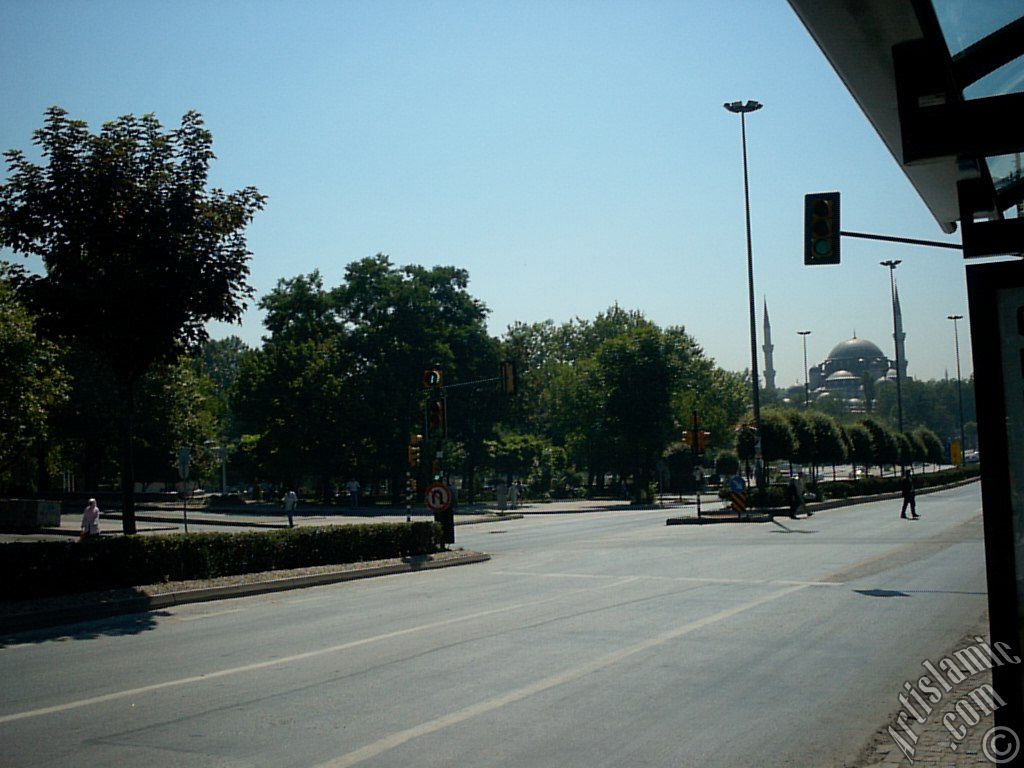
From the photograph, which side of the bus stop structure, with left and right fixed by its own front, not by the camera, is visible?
left

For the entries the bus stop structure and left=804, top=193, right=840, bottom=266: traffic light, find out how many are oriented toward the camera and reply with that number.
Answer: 1

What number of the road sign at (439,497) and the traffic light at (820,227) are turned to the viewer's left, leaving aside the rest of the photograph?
0

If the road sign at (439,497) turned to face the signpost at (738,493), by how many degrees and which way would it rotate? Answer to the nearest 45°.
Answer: approximately 135° to its left

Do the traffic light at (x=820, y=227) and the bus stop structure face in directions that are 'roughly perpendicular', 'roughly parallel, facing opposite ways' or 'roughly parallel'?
roughly perpendicular

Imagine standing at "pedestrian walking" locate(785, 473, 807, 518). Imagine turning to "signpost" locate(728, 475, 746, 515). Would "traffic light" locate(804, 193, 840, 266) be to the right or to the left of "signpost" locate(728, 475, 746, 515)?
left

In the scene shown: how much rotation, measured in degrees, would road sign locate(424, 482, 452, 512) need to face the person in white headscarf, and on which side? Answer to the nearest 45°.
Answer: approximately 90° to its right

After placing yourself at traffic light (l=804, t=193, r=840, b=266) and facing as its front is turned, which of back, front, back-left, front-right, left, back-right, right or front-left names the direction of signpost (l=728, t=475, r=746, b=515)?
back

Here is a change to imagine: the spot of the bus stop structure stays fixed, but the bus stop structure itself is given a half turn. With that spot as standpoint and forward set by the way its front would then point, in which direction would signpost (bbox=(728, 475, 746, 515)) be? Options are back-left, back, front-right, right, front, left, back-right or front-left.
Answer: left

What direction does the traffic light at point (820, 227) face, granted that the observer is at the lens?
facing the viewer

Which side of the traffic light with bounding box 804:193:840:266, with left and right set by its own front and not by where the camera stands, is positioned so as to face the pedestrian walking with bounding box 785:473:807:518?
back

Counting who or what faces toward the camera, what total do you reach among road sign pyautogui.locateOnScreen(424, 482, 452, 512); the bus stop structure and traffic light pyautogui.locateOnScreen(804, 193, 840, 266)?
2
